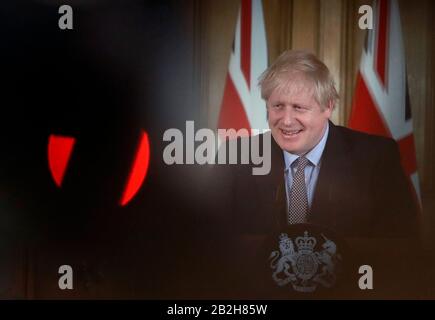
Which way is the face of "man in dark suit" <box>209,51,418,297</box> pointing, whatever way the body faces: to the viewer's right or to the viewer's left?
to the viewer's left

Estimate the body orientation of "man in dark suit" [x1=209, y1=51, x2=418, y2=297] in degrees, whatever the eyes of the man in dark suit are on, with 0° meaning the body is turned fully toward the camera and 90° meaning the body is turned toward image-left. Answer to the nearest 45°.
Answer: approximately 45°

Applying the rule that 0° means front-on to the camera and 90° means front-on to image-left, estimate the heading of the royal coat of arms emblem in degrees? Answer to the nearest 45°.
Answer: approximately 0°
